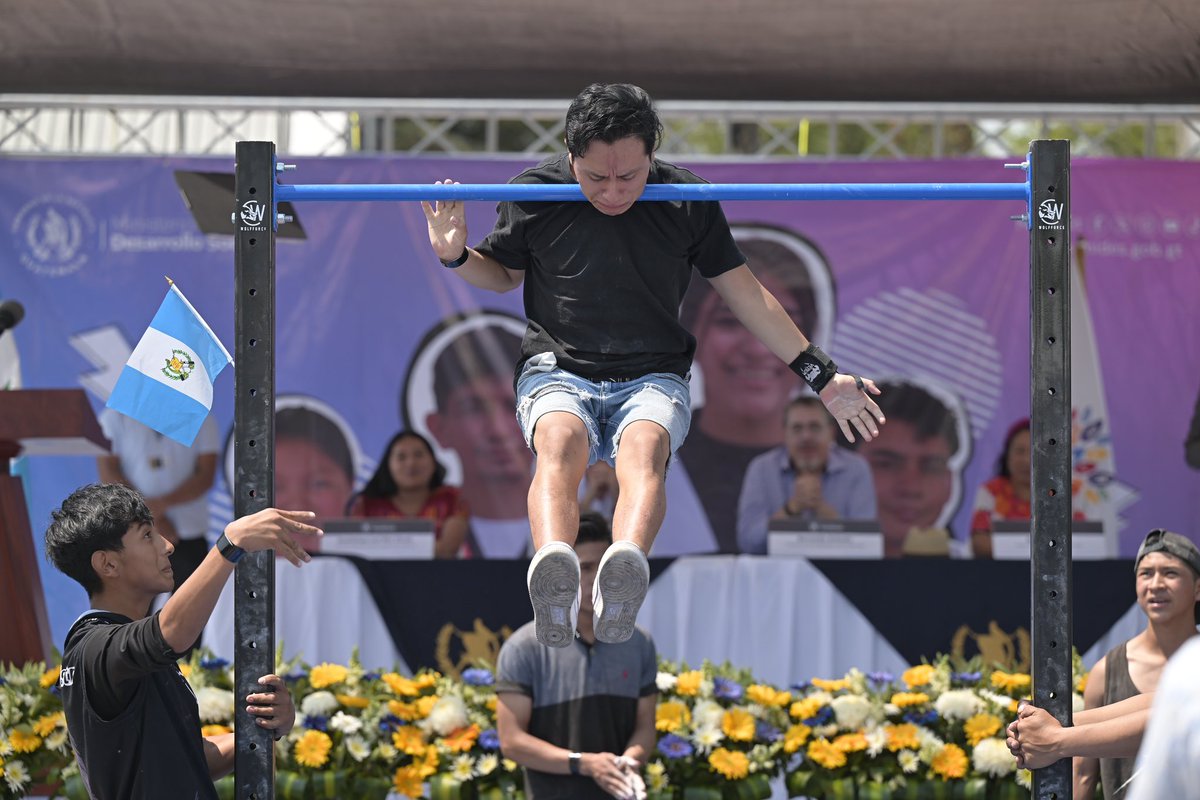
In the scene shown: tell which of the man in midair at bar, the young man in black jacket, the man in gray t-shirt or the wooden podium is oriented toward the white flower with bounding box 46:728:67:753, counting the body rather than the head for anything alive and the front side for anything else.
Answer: the wooden podium

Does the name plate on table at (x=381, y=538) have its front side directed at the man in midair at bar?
yes

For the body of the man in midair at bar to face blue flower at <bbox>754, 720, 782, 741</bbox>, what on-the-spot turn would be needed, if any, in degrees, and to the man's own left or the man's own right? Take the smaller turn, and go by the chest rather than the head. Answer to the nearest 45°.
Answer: approximately 180°

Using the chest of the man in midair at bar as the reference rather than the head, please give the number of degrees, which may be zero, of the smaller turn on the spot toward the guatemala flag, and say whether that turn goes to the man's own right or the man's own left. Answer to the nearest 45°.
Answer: approximately 90° to the man's own right

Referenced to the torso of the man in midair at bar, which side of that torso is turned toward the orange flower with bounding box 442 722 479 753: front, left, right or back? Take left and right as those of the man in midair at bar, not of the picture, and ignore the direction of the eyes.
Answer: back

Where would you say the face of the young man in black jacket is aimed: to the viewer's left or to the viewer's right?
to the viewer's right

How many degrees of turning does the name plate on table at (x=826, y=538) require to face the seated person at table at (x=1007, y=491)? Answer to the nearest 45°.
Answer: approximately 135° to its left

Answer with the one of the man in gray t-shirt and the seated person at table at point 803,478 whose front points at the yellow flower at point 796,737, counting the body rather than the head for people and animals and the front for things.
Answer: the seated person at table

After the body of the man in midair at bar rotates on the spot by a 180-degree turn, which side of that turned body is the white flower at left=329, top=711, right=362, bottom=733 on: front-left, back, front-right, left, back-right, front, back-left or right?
front-left
